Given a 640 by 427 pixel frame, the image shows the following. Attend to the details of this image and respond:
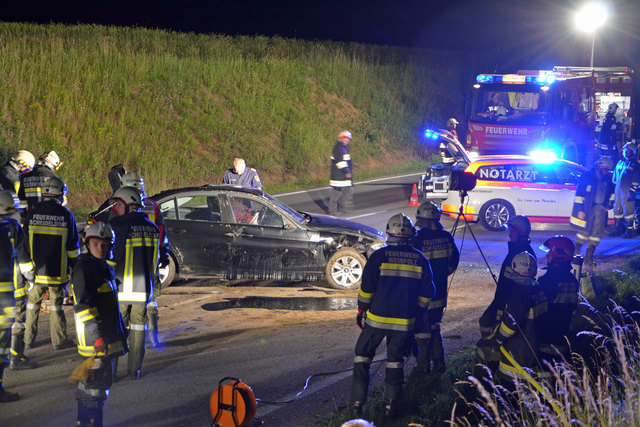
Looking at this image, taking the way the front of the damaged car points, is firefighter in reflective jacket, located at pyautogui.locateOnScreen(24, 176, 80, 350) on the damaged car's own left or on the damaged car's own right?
on the damaged car's own right

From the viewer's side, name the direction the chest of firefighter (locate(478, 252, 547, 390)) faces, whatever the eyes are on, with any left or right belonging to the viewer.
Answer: facing away from the viewer and to the left of the viewer

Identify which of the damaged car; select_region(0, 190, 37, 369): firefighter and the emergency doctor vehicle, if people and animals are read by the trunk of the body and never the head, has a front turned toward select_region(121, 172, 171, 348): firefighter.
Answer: select_region(0, 190, 37, 369): firefighter

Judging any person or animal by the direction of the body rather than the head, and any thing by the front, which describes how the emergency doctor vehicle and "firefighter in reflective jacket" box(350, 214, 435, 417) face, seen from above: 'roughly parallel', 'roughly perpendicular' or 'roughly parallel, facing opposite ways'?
roughly perpendicular

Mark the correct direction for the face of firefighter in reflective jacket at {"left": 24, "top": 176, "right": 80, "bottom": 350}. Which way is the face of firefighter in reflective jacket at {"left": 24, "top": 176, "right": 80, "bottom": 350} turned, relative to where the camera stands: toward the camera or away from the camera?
away from the camera

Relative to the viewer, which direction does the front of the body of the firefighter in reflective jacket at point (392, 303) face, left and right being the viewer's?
facing away from the viewer

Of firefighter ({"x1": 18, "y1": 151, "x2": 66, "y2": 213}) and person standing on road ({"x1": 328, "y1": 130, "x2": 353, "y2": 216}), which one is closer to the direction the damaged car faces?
the person standing on road

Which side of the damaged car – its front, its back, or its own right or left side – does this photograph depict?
right

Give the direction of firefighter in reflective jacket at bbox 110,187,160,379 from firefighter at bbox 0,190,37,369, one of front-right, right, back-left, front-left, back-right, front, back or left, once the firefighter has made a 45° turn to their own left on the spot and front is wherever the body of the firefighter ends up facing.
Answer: right

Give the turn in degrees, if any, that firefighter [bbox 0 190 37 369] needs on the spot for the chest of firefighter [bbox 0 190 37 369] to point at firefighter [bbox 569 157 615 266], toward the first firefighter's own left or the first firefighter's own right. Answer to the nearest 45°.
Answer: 0° — they already face them

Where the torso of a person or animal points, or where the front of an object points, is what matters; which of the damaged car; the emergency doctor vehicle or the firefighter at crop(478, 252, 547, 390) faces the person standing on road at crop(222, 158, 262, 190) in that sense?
the firefighter

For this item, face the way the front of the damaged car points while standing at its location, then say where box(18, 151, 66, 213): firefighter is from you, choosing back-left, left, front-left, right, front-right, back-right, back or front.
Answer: back

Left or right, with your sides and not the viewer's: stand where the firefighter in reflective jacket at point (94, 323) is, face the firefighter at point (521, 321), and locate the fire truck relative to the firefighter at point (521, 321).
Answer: left

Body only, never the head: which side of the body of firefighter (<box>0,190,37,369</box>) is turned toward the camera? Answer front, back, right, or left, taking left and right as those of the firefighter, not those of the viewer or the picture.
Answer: right
